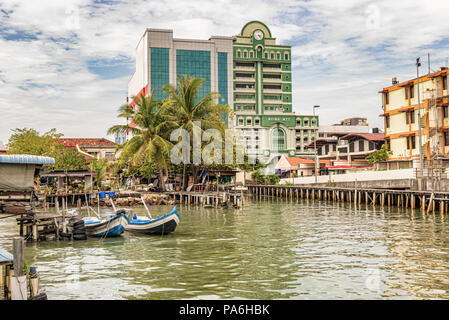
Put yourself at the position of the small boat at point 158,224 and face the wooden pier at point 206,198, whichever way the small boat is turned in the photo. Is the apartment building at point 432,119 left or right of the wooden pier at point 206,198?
right

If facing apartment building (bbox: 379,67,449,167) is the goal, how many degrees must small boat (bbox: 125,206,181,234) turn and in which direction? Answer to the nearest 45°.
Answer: approximately 45° to its left

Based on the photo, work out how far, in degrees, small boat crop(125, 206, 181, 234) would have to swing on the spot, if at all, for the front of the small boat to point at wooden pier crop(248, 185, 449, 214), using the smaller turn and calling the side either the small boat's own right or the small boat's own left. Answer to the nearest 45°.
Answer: approximately 45° to the small boat's own left

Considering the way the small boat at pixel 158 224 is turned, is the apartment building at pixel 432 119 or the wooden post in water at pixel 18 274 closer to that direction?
the apartment building

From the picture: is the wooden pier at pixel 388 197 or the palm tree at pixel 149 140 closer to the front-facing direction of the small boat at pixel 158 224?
the wooden pier

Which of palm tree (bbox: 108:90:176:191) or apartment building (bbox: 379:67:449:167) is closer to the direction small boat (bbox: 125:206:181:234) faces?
the apartment building

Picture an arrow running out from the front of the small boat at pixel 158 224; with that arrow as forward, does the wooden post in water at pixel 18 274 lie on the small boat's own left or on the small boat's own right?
on the small boat's own right

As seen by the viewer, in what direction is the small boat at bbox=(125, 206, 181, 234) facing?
to the viewer's right

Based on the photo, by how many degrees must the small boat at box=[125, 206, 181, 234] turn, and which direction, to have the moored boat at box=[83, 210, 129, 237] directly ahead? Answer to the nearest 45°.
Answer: approximately 180°

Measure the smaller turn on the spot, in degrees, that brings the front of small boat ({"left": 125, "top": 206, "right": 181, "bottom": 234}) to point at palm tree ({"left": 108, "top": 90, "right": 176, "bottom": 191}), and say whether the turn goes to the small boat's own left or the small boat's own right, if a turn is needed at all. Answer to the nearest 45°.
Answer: approximately 90° to the small boat's own left

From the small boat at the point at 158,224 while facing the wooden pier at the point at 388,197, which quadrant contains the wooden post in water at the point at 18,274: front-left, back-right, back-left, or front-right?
back-right
